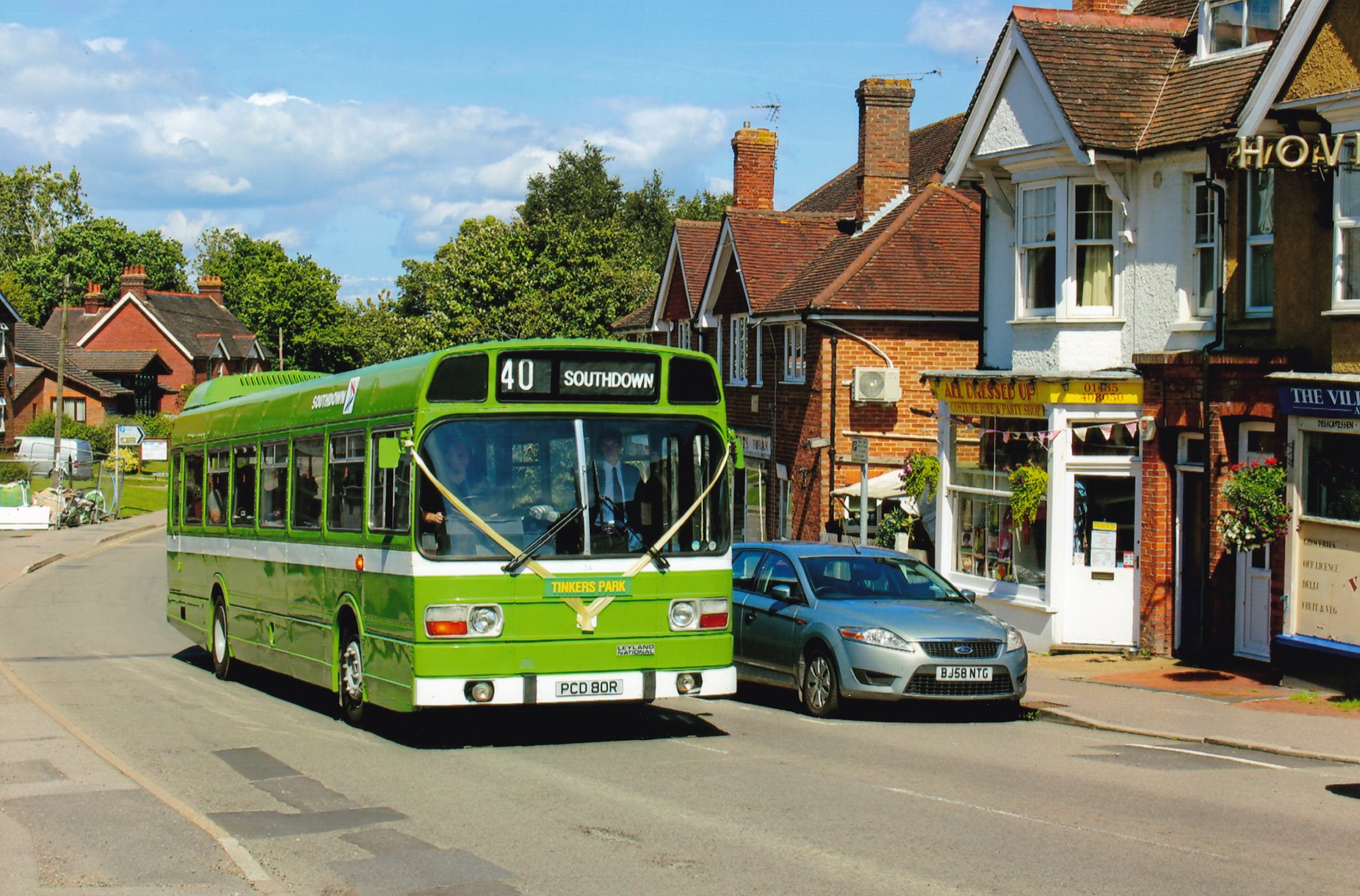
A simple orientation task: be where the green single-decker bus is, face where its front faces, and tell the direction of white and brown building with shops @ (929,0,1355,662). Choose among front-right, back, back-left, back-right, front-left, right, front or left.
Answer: left

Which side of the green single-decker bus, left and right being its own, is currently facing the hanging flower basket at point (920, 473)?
left

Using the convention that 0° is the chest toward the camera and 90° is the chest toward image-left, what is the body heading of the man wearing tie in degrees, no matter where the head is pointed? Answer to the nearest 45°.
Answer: approximately 0°

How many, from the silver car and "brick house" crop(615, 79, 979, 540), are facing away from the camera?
0

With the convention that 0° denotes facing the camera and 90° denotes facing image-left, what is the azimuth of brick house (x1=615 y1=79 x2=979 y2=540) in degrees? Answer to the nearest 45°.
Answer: approximately 45°

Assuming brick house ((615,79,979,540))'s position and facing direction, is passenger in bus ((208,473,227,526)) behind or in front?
in front

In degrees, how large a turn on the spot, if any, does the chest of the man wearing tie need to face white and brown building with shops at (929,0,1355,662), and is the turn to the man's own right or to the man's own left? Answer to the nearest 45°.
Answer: approximately 135° to the man's own left

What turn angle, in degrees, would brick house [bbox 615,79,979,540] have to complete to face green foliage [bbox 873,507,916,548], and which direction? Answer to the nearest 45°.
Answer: approximately 45° to its left

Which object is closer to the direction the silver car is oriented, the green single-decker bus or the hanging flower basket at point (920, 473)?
the green single-decker bus

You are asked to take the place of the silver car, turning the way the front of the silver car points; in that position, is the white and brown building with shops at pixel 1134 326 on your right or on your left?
on your left
